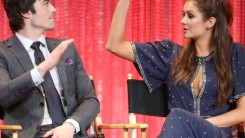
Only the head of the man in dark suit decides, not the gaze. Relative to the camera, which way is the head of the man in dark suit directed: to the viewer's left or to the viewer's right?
to the viewer's right

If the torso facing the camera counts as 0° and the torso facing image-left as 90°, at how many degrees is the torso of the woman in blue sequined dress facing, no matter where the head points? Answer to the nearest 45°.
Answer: approximately 45°

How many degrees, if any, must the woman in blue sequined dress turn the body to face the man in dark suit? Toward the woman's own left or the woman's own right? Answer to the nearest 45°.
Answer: approximately 45° to the woman's own right
